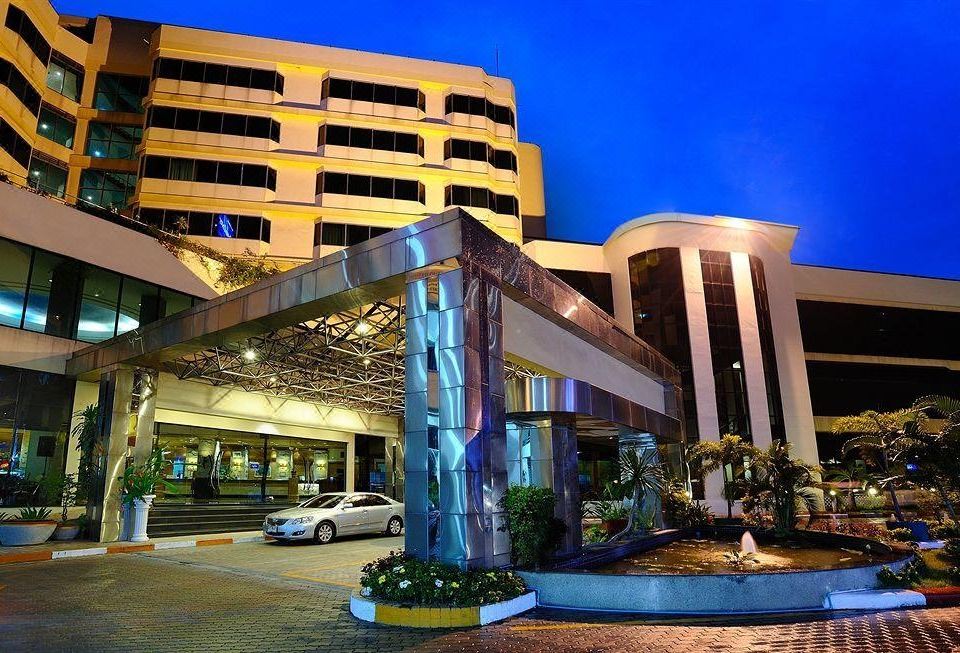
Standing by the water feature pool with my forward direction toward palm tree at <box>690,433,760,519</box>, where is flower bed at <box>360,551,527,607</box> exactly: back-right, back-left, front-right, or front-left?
back-left

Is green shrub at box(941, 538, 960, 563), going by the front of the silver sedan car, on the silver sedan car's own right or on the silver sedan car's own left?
on the silver sedan car's own left

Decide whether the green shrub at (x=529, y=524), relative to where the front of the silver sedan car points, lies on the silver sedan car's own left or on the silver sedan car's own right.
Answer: on the silver sedan car's own left

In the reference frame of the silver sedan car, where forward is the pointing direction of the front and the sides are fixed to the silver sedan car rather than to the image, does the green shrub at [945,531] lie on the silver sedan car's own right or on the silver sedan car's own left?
on the silver sedan car's own left

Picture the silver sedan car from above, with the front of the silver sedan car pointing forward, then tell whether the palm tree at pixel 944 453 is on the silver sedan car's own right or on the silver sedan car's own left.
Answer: on the silver sedan car's own left

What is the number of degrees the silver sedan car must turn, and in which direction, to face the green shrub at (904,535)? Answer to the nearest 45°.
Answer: approximately 90° to its left
